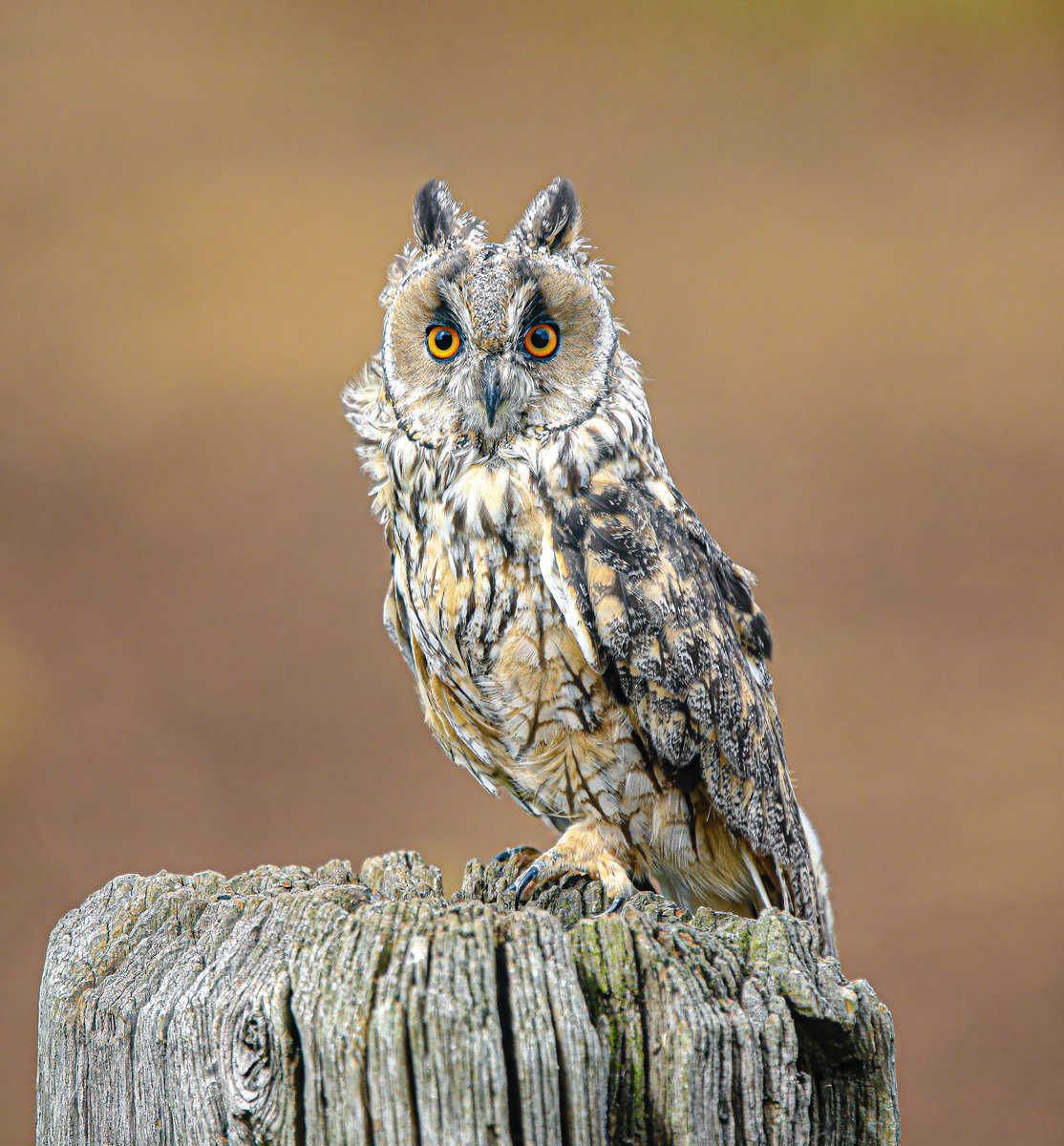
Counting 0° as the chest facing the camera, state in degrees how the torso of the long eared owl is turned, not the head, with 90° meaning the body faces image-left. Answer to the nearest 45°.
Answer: approximately 45°
